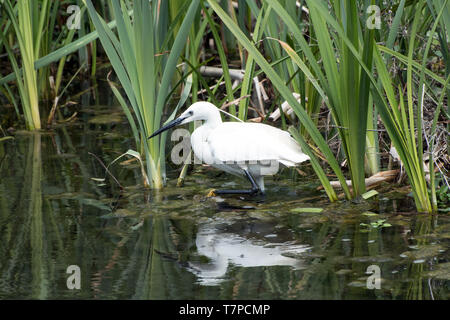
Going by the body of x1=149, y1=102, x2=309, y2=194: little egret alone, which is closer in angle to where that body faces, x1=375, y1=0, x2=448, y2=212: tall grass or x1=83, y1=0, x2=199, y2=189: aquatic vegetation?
the aquatic vegetation

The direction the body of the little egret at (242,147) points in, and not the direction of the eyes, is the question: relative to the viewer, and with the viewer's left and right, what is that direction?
facing to the left of the viewer

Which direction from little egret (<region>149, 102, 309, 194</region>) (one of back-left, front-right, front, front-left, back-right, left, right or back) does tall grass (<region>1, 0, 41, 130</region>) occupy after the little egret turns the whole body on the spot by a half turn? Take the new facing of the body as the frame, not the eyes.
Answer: back-left

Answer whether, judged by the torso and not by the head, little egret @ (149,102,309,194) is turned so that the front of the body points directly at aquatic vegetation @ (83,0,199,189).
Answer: yes

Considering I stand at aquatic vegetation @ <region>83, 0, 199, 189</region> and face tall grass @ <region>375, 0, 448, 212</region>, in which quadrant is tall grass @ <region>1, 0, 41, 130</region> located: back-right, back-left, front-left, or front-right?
back-left

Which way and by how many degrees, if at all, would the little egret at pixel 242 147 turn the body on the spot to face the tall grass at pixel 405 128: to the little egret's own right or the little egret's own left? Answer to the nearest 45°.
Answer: approximately 135° to the little egret's own left
